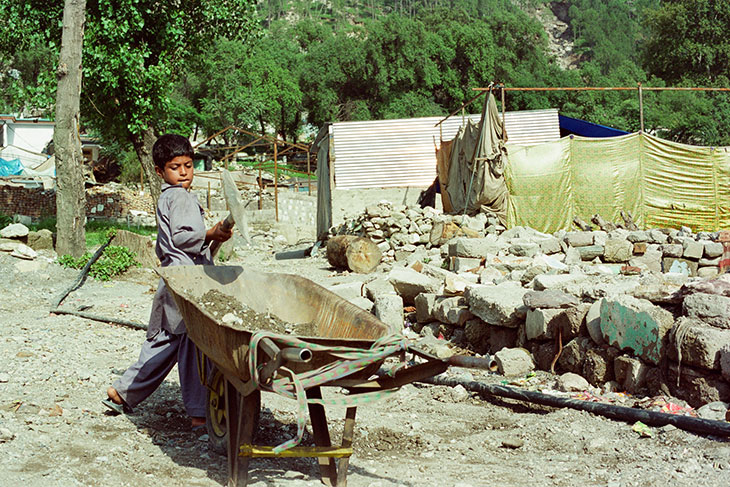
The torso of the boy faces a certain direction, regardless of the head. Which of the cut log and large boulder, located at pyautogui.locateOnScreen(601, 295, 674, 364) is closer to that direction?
the large boulder

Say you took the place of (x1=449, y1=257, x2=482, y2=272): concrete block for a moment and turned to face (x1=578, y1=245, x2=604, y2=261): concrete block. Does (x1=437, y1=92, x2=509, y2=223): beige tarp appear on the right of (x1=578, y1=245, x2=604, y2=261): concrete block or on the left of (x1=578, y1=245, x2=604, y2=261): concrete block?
left

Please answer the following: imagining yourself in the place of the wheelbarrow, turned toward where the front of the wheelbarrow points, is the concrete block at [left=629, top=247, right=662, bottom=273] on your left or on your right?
on your right

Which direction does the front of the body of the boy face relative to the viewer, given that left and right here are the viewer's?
facing to the right of the viewer

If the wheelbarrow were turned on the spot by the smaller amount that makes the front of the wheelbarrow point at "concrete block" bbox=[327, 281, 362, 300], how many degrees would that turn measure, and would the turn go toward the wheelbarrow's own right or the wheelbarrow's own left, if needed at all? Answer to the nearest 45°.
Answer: approximately 45° to the wheelbarrow's own right

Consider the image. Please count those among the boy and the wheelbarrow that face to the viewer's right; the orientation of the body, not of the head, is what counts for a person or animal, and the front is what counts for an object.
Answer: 1

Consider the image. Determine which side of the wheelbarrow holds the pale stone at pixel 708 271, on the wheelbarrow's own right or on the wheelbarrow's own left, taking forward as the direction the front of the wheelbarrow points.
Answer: on the wheelbarrow's own right

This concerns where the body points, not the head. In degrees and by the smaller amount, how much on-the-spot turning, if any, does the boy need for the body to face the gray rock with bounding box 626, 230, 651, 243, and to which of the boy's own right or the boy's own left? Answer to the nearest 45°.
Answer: approximately 45° to the boy's own left

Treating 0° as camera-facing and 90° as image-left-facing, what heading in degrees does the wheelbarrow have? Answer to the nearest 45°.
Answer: approximately 135°
